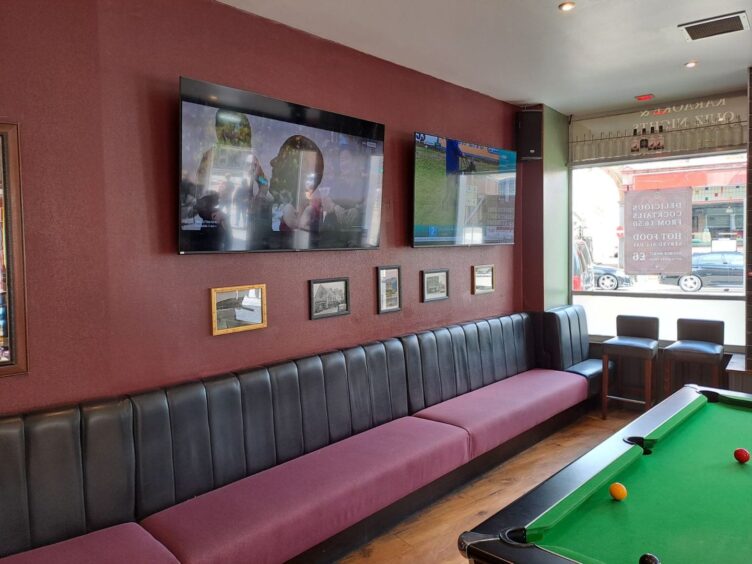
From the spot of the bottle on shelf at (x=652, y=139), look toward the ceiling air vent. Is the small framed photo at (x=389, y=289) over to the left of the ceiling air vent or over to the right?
right

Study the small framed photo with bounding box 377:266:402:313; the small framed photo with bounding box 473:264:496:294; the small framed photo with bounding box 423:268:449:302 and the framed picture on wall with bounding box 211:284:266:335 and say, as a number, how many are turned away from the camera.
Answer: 0

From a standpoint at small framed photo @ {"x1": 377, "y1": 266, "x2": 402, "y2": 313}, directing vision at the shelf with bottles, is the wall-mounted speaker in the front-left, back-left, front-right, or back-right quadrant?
front-left

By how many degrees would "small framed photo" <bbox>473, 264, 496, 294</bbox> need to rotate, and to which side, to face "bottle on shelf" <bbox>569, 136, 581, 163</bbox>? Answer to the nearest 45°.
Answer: approximately 90° to its left

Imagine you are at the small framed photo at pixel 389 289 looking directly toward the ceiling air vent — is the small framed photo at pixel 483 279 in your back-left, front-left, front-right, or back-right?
front-left

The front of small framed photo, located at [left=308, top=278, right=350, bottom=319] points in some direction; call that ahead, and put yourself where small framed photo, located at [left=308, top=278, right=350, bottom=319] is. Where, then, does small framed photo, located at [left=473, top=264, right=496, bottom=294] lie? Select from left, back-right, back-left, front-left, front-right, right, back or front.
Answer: left

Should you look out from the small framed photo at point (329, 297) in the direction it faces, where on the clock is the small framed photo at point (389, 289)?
the small framed photo at point (389, 289) is roughly at 9 o'clock from the small framed photo at point (329, 297).

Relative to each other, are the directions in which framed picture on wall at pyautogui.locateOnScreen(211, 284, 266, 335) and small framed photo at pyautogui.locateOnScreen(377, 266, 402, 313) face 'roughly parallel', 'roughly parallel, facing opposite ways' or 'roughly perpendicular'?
roughly parallel

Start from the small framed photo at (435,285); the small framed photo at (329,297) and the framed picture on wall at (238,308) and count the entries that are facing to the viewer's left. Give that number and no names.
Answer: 0

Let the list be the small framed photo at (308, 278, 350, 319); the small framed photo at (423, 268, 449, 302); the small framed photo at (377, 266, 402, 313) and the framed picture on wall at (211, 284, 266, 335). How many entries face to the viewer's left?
0

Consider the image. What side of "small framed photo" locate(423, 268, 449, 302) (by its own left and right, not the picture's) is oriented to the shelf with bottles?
left

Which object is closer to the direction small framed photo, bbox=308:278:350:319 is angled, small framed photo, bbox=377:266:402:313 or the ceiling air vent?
the ceiling air vent

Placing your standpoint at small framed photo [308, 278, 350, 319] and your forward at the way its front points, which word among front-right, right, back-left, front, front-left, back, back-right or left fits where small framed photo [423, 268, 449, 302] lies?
left

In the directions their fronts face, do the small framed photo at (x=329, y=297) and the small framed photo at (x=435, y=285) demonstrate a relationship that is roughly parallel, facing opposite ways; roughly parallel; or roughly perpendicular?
roughly parallel

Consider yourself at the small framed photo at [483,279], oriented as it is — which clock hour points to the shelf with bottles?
The shelf with bottles is roughly at 10 o'clock from the small framed photo.

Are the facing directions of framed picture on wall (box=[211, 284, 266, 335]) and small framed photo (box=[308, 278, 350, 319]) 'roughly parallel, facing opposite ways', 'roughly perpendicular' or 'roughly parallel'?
roughly parallel

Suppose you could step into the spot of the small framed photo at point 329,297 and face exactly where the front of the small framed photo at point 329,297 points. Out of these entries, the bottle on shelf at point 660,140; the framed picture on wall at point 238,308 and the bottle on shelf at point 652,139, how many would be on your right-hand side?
1

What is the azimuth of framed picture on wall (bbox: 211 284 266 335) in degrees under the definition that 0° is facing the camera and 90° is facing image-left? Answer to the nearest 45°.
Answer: approximately 315°

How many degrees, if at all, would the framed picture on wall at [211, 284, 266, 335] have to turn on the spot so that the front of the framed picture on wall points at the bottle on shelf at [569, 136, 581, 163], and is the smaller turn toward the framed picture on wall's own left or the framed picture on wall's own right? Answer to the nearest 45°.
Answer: approximately 90° to the framed picture on wall's own left
